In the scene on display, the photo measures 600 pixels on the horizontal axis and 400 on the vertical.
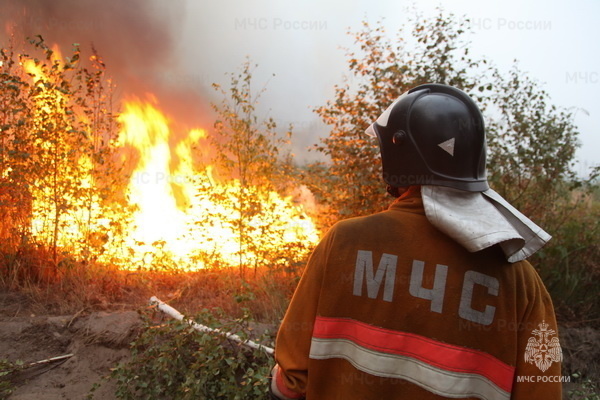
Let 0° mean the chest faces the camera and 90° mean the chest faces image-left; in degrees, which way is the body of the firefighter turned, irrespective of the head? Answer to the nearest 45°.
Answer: approximately 180°

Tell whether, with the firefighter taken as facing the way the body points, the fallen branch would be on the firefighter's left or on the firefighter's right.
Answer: on the firefighter's left

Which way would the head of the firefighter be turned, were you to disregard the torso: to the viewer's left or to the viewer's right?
to the viewer's left
